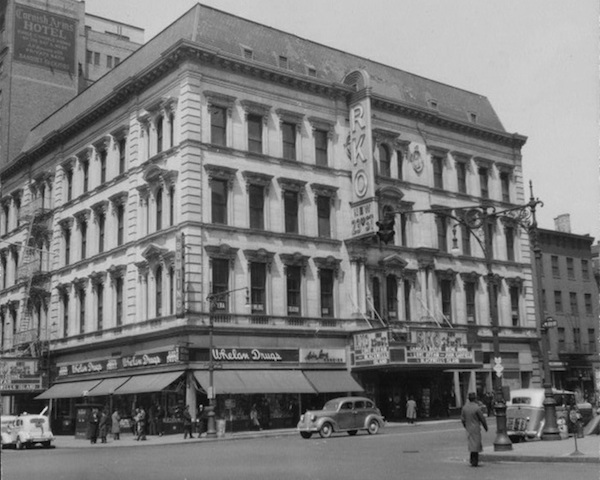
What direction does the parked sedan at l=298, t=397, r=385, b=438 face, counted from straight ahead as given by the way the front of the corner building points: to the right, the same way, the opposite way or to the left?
to the right

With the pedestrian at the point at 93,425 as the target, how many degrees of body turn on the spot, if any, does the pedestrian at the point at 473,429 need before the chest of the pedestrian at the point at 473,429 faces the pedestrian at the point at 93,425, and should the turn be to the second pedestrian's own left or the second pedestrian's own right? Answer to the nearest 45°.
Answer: approximately 45° to the second pedestrian's own left

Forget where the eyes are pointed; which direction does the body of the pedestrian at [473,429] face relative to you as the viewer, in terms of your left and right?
facing away from the viewer

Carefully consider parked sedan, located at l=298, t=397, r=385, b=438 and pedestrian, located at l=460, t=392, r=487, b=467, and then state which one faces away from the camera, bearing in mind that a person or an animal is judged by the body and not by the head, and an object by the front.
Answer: the pedestrian

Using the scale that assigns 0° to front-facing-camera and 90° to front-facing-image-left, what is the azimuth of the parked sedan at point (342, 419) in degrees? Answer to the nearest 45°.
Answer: approximately 45°

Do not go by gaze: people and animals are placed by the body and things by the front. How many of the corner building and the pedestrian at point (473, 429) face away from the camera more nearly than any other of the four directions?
1
